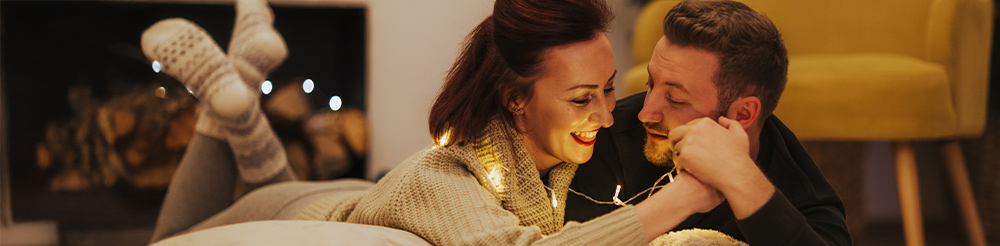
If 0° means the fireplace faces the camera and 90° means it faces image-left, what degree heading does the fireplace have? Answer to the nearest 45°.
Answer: approximately 0°

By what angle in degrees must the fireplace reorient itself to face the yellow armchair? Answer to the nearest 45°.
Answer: approximately 45° to its left

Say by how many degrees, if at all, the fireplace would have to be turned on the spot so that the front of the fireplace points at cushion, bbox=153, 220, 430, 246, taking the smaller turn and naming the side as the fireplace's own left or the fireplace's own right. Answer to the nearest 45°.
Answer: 0° — it already faces it
